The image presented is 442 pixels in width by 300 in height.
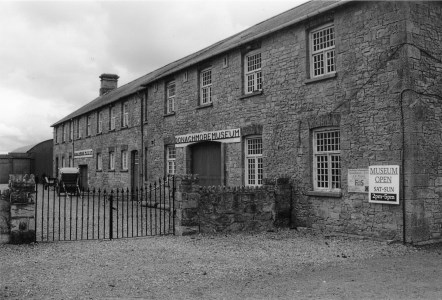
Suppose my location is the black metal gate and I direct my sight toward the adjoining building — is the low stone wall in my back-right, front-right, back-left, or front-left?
back-right

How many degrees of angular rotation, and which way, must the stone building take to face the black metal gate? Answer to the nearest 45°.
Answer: approximately 45° to its right

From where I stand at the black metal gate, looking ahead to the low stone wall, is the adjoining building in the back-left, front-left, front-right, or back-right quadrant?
back-left

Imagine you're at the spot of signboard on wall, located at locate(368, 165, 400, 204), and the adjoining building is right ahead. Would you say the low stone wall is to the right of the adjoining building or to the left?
left

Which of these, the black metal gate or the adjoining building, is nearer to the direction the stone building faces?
the black metal gate

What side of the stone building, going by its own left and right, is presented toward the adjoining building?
right

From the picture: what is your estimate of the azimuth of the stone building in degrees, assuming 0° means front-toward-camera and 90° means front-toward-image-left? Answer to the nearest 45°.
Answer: approximately 45°
